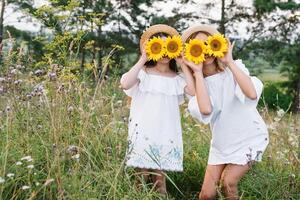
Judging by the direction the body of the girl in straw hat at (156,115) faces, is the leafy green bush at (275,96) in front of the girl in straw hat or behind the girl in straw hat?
behind

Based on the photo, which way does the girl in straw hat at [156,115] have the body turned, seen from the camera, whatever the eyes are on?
toward the camera

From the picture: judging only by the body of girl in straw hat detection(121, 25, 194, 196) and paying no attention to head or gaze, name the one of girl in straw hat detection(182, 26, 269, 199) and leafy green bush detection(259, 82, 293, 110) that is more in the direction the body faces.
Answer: the girl in straw hat

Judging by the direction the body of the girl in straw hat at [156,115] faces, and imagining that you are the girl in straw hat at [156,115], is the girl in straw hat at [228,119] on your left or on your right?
on your left
